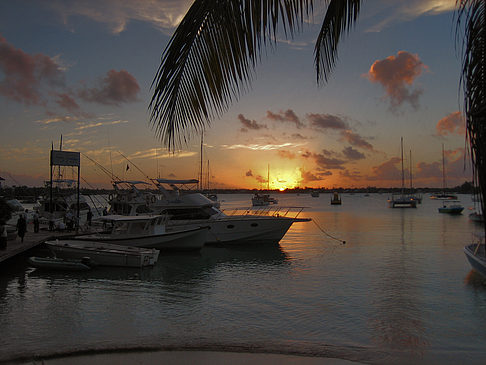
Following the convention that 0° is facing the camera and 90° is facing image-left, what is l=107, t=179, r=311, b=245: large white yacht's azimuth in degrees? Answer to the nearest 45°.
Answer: approximately 270°

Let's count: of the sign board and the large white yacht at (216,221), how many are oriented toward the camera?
1

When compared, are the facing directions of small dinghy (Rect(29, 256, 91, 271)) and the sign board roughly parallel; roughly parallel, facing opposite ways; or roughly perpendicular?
roughly perpendicular

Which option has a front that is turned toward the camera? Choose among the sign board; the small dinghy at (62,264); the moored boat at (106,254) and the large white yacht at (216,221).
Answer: the sign board

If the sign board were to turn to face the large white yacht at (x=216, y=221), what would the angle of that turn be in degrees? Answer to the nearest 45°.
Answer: approximately 45° to its left

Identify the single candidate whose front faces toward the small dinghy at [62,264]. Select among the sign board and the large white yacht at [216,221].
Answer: the sign board

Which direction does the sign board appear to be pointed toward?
toward the camera

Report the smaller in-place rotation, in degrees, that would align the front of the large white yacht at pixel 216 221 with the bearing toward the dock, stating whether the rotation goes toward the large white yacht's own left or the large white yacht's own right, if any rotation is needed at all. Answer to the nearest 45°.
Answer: approximately 135° to the large white yacht's own right
